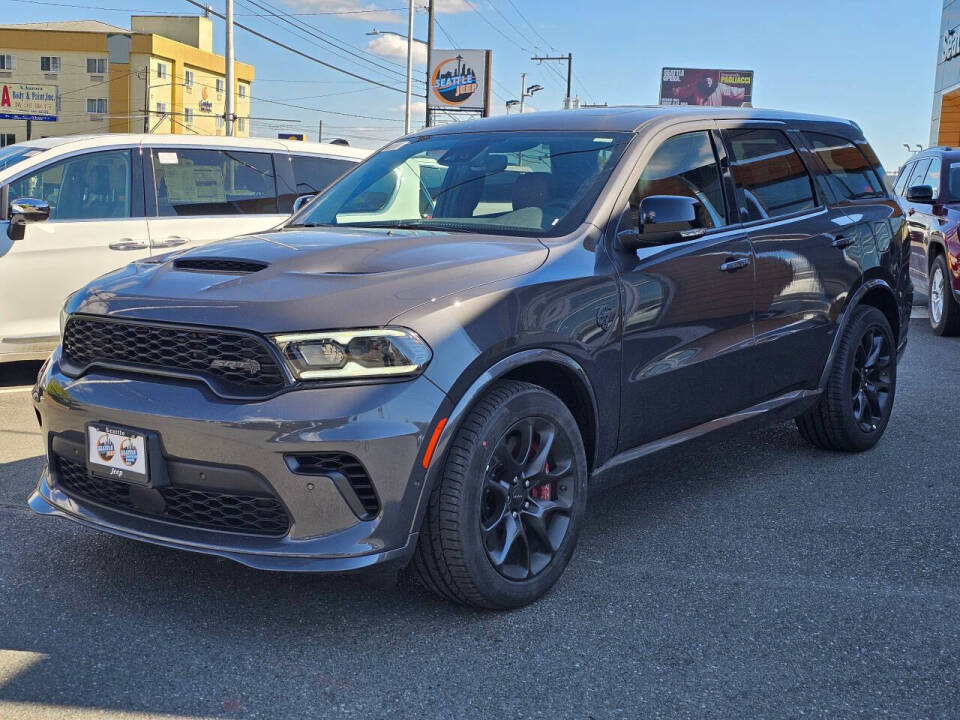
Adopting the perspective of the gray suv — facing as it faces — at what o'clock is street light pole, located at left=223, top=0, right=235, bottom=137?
The street light pole is roughly at 4 o'clock from the gray suv.

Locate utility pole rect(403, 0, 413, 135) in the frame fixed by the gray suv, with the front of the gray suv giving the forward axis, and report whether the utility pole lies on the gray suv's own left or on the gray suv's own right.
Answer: on the gray suv's own right

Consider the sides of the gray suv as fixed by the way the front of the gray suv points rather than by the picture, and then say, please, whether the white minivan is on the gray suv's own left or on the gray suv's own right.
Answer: on the gray suv's own right

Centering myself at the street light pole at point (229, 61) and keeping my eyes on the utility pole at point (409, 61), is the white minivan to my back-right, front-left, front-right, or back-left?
back-right

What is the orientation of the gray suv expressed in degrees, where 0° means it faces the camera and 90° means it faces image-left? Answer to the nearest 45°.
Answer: approximately 45°
